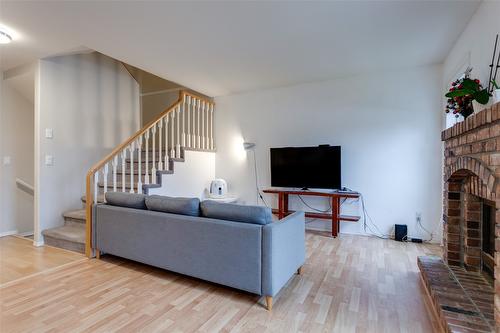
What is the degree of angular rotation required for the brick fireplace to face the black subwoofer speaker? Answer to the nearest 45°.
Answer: approximately 45° to its right

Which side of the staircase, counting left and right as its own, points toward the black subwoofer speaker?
left

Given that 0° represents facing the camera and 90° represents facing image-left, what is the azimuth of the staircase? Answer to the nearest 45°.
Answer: approximately 45°

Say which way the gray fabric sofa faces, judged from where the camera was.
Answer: facing away from the viewer and to the right of the viewer

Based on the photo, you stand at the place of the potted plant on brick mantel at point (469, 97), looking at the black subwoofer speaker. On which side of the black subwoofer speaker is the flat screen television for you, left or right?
left

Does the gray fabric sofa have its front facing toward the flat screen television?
yes

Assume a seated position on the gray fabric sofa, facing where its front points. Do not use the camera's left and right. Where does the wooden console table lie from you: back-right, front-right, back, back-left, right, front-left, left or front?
front

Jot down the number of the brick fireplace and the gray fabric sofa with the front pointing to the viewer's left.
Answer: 1

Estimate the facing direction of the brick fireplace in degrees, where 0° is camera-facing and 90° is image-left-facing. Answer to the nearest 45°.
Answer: approximately 90°

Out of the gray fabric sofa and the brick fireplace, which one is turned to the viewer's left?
the brick fireplace

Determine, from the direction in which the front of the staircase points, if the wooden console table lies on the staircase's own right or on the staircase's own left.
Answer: on the staircase's own left

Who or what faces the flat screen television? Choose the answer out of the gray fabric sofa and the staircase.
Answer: the gray fabric sofa

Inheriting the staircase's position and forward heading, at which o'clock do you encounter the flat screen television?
The flat screen television is roughly at 8 o'clock from the staircase.
